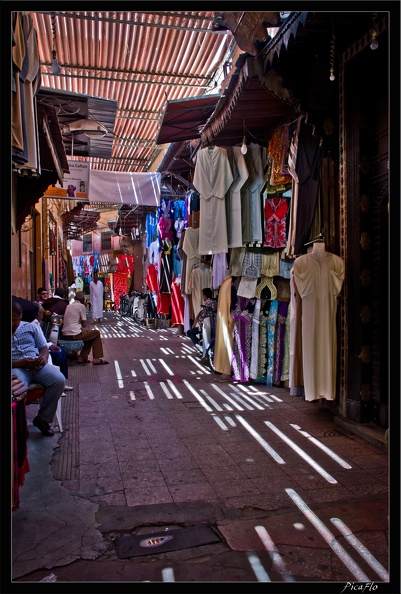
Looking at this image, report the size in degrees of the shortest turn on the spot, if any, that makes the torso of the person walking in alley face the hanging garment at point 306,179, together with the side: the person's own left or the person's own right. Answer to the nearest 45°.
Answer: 0° — they already face it

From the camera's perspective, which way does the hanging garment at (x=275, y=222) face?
toward the camera

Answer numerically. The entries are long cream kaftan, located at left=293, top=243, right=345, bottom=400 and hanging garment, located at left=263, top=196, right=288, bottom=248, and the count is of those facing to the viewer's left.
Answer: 0

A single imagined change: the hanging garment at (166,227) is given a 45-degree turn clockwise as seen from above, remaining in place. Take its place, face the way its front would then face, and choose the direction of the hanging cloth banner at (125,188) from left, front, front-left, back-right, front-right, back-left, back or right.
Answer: front

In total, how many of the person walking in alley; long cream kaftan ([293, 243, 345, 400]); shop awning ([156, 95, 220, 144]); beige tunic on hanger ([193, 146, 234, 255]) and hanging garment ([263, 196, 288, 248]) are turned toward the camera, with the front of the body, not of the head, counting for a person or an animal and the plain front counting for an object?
4

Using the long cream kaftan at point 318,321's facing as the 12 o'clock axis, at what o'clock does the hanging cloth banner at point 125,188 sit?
The hanging cloth banner is roughly at 5 o'clock from the long cream kaftan.

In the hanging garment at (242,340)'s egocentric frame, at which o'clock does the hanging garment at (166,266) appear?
the hanging garment at (166,266) is roughly at 4 o'clock from the hanging garment at (242,340).

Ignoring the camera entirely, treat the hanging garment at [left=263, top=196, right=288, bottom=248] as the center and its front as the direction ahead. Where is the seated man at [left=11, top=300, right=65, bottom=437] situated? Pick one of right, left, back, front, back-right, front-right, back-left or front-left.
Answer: front-right

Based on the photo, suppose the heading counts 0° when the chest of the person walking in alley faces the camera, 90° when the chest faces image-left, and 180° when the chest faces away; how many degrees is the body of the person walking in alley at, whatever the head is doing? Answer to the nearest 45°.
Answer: approximately 0°

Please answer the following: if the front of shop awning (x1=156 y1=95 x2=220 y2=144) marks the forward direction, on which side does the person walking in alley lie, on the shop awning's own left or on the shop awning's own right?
on the shop awning's own right

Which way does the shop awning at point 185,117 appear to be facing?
to the viewer's left

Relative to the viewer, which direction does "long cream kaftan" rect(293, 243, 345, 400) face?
toward the camera
